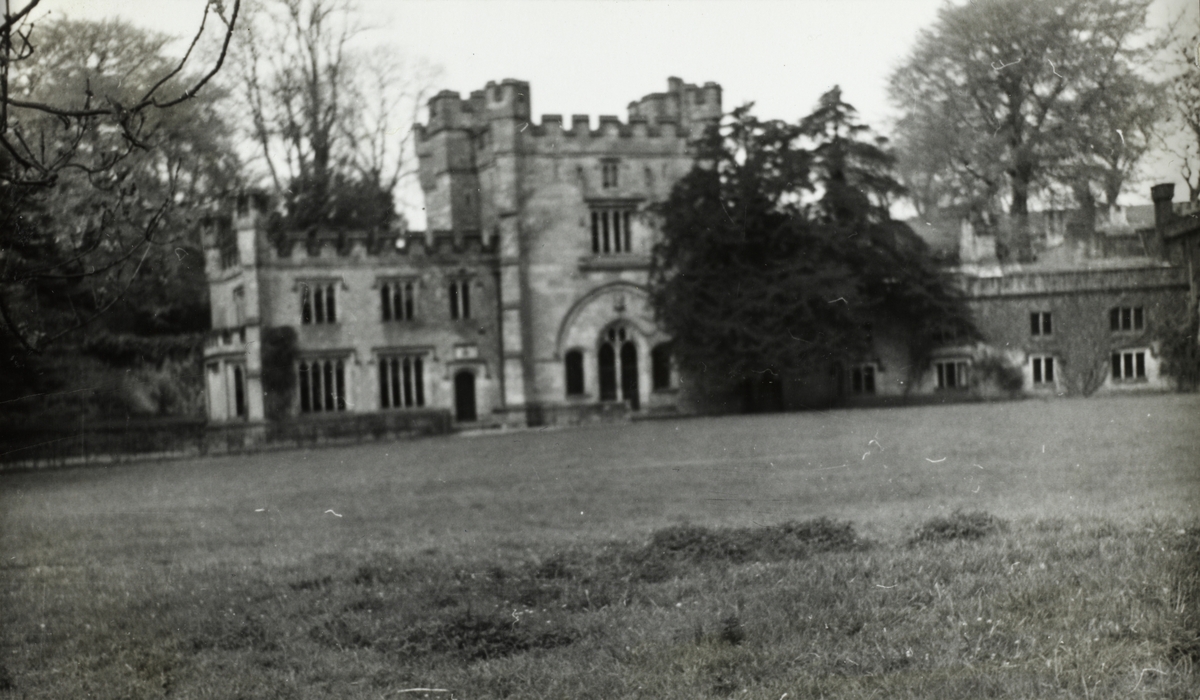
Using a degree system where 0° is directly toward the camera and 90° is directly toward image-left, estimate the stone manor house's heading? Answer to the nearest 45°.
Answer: approximately 0°
